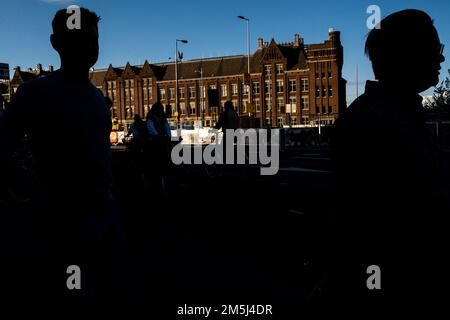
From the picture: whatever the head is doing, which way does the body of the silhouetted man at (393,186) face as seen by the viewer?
to the viewer's right

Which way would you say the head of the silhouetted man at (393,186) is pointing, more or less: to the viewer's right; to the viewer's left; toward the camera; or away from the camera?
to the viewer's right

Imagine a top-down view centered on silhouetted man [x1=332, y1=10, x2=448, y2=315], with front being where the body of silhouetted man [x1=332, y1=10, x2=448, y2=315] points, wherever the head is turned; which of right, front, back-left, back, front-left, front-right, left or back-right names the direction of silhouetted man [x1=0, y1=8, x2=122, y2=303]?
back
